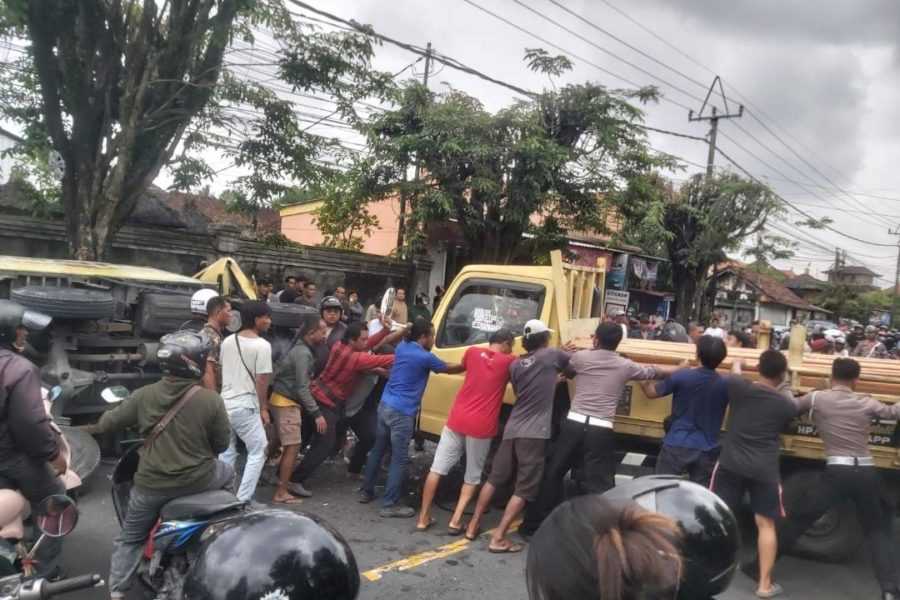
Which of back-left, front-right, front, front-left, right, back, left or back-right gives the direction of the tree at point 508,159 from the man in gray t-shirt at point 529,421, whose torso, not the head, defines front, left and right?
front-left

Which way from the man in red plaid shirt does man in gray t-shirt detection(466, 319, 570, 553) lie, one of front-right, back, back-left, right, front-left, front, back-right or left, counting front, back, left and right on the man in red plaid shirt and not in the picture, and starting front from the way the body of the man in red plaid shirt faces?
front-right

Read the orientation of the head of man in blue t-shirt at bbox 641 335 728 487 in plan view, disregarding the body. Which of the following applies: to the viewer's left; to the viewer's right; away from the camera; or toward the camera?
away from the camera

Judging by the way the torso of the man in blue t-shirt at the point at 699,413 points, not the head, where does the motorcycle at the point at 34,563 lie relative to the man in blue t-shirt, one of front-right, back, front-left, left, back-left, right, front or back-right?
back-left

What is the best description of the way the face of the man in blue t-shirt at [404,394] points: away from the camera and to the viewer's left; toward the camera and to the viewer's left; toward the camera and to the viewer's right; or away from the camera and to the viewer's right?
away from the camera and to the viewer's right

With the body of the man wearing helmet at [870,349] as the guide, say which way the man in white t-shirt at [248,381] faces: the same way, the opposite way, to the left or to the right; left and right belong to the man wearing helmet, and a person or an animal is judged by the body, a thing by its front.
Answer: the opposite way
